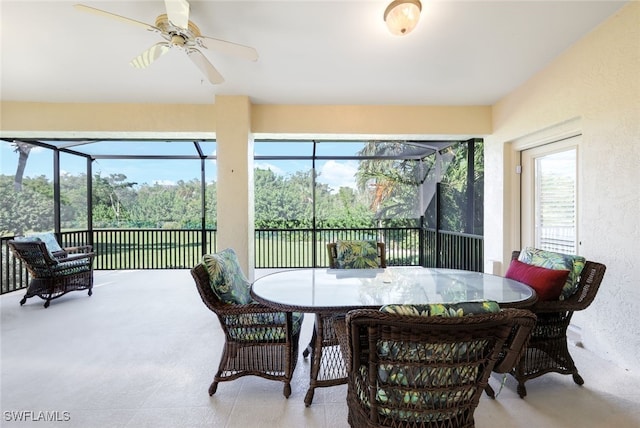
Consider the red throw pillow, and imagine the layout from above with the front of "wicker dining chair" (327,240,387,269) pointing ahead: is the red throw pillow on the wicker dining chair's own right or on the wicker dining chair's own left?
on the wicker dining chair's own left

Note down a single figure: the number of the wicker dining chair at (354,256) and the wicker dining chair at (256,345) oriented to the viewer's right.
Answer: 1

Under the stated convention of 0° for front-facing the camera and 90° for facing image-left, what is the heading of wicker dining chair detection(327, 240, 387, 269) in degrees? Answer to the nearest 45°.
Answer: approximately 0°

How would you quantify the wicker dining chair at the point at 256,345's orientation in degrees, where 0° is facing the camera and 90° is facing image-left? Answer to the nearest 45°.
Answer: approximately 270°

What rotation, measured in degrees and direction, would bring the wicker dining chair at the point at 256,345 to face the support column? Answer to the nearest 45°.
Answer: approximately 90° to its left

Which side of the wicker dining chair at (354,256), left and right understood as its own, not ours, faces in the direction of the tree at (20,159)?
right
